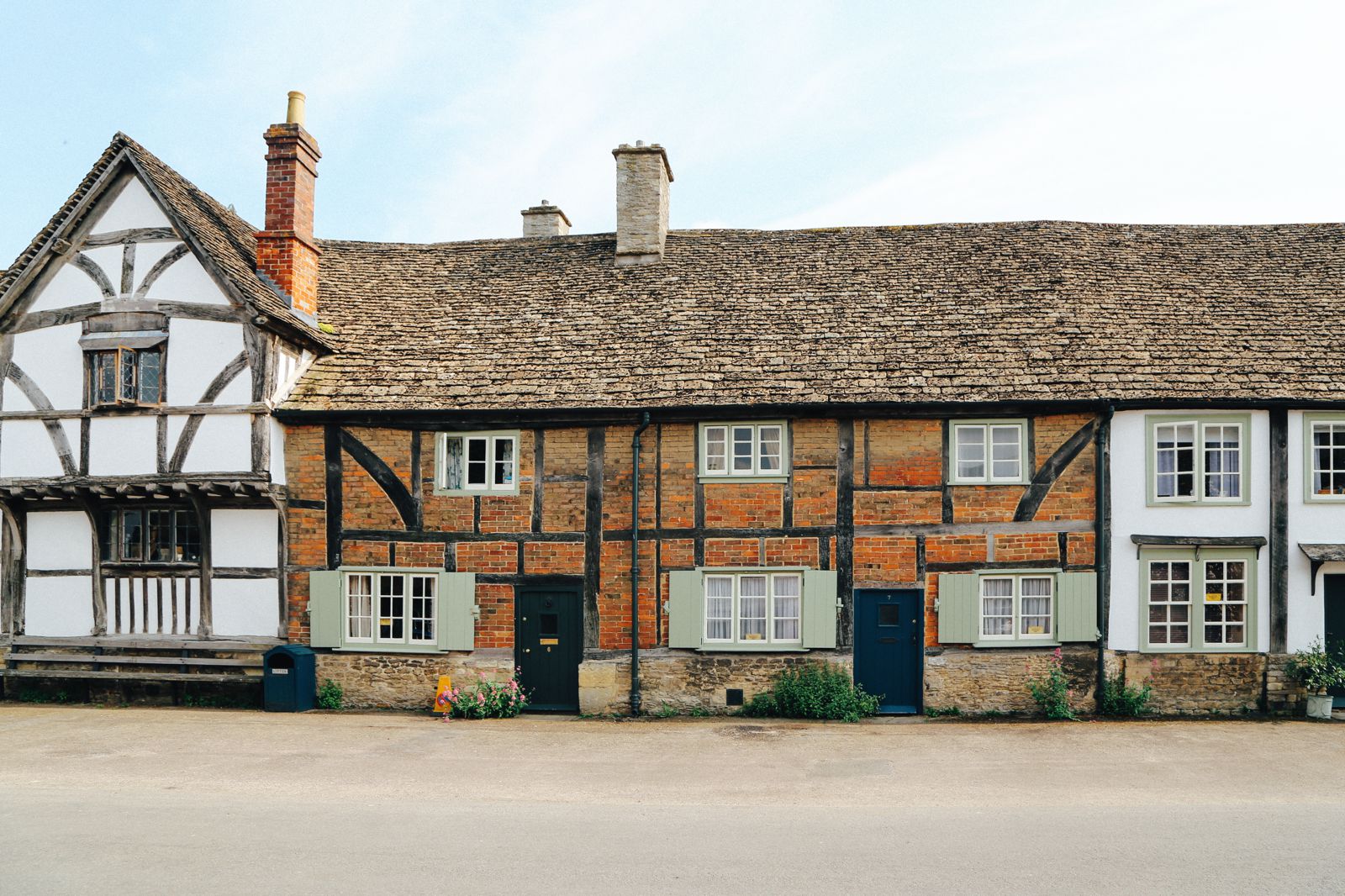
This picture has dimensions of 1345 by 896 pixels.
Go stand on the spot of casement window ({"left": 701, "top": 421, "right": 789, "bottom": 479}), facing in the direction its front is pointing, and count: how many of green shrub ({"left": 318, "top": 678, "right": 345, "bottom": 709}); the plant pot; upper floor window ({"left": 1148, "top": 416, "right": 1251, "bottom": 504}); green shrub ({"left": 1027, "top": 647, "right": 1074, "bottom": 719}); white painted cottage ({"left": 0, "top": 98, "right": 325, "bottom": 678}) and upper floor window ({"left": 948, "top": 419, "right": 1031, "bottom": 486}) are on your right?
2

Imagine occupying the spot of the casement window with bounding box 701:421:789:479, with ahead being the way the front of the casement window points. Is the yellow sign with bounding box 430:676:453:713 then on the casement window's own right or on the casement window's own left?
on the casement window's own right

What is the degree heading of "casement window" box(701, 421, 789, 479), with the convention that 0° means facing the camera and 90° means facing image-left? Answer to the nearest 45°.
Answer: approximately 0°

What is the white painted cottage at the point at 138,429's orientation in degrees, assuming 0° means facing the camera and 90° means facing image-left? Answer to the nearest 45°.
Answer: approximately 0°
